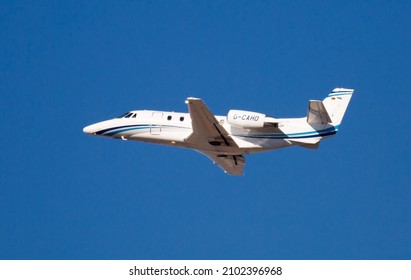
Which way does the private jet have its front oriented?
to the viewer's left
